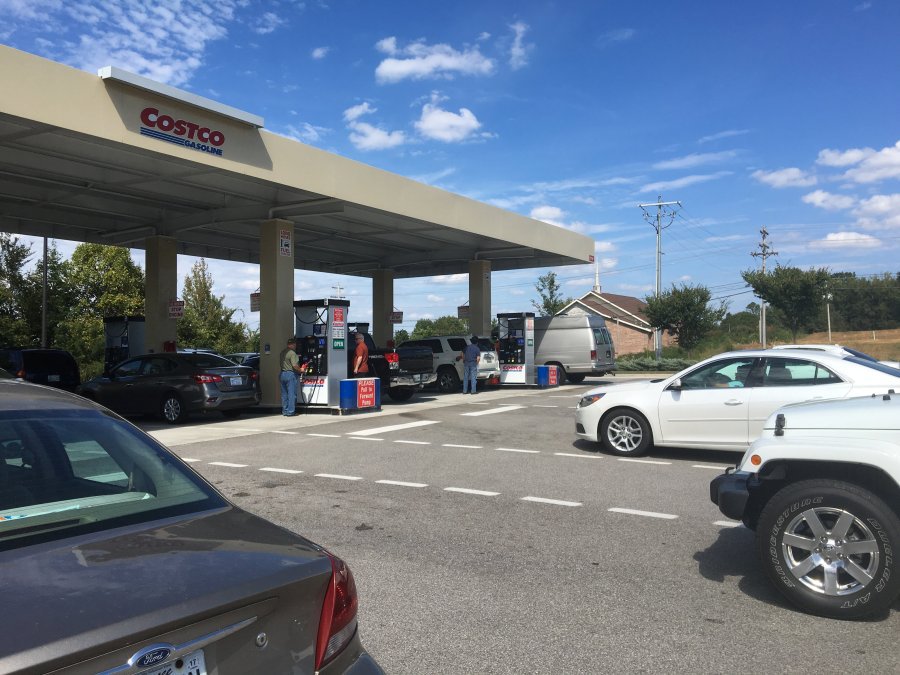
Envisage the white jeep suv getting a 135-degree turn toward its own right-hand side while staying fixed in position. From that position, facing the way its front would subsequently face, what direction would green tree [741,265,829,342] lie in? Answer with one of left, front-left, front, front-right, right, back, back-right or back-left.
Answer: front-left

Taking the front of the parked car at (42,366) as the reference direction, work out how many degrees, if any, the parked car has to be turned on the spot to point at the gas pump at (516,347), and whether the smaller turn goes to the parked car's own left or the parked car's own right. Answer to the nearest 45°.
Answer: approximately 135° to the parked car's own right

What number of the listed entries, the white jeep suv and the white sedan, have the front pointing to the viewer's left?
2

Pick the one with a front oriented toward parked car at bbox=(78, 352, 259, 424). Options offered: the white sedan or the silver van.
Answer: the white sedan

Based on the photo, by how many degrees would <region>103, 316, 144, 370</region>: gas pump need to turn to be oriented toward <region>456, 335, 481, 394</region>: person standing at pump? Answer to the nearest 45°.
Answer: approximately 135° to its left

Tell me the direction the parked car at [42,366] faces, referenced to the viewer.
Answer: facing away from the viewer and to the left of the viewer

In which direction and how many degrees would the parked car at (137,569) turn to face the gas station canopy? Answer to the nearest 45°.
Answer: approximately 45° to its right

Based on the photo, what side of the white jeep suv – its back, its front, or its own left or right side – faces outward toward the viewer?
left

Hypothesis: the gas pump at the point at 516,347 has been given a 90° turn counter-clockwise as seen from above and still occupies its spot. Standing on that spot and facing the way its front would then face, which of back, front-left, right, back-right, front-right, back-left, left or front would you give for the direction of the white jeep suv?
front-right

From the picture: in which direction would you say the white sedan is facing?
to the viewer's left

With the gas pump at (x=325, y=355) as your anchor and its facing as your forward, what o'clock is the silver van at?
The silver van is roughly at 6 o'clock from the gas pump.

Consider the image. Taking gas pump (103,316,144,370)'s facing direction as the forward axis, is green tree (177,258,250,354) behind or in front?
behind

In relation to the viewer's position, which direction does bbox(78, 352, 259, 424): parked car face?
facing away from the viewer and to the left of the viewer

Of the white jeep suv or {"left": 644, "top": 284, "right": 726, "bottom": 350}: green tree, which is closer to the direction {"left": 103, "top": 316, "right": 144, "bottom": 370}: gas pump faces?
the white jeep suv

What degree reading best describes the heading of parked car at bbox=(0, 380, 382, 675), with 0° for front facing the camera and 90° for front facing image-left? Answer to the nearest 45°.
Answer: approximately 135°
